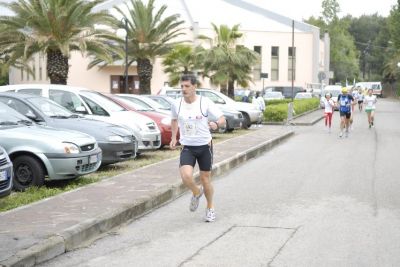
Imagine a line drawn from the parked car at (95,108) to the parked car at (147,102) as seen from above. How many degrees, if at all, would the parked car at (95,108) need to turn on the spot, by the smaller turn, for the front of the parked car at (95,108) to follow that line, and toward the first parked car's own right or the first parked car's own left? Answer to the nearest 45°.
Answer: approximately 135° to the first parked car's own left

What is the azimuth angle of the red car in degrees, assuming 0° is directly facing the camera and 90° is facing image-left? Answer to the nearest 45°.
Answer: approximately 315°

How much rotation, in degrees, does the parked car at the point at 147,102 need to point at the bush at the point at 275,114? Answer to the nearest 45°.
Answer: approximately 90° to its left

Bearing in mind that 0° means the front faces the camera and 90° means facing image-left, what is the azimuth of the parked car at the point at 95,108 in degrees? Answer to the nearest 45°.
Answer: approximately 315°

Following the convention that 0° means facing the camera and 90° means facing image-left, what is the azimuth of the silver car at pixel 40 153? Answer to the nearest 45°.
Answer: approximately 315°

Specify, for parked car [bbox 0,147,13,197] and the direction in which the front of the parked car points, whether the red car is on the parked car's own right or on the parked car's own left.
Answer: on the parked car's own left

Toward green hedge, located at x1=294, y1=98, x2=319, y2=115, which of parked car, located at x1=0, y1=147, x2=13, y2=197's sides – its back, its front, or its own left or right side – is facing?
left

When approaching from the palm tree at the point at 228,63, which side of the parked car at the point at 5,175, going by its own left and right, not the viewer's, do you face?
left
